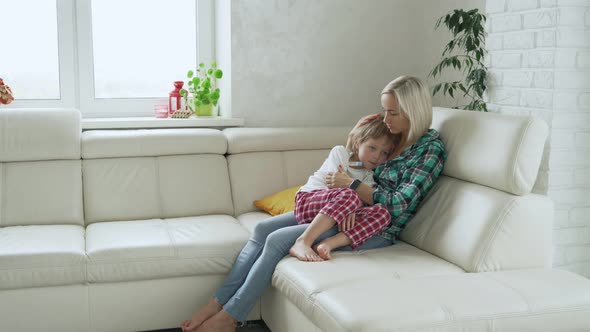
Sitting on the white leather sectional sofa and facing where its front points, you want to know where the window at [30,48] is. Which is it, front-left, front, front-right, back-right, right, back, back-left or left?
back-right

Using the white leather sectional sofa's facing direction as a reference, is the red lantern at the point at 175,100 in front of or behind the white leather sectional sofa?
behind

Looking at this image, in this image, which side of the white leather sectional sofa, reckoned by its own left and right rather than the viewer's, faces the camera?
front

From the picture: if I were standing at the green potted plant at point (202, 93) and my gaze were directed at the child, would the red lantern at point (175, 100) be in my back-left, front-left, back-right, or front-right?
back-right

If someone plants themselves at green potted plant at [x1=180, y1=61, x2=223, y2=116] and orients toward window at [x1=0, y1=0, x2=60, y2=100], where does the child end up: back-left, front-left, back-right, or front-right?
back-left

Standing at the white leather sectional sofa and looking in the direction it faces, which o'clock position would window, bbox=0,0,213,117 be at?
The window is roughly at 5 o'clock from the white leather sectional sofa.

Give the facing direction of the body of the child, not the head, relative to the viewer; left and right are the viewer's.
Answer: facing the viewer and to the right of the viewer
